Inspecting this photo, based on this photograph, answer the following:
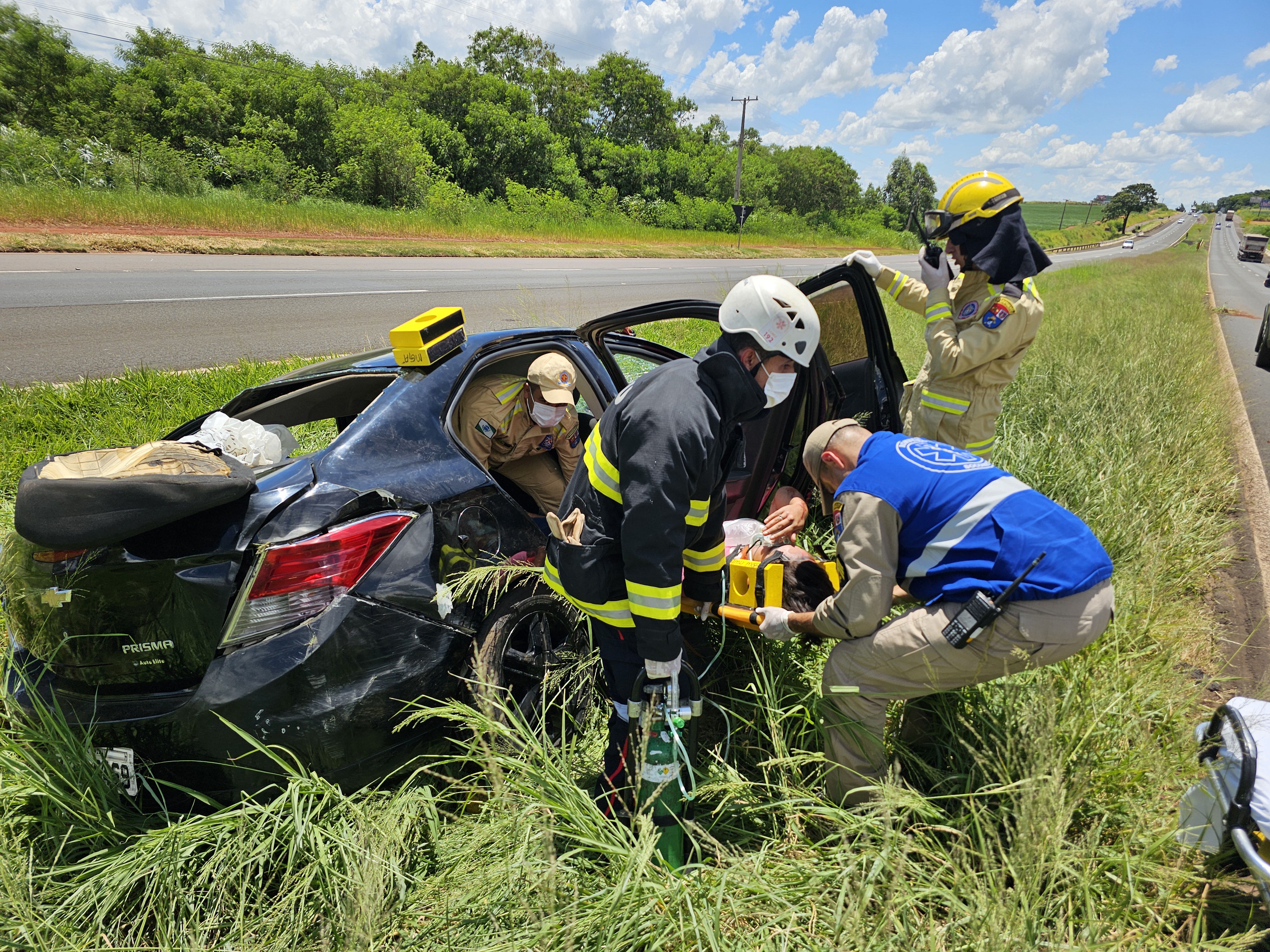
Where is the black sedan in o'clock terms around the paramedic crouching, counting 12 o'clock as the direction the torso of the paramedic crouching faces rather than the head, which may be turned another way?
The black sedan is roughly at 11 o'clock from the paramedic crouching.

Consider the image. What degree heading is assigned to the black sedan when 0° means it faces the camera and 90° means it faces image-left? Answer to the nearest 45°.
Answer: approximately 225°

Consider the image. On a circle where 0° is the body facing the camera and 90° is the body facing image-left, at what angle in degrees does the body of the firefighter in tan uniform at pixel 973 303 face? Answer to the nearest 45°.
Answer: approximately 90°

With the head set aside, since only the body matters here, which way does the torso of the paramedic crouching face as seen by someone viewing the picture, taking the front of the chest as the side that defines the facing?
to the viewer's left

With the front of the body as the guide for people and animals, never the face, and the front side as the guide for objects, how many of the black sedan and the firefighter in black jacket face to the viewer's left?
0

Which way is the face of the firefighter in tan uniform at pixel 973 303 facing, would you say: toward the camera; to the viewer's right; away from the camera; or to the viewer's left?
to the viewer's left

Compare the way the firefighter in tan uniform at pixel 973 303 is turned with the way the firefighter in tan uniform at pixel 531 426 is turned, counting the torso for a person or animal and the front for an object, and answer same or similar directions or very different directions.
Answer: very different directions

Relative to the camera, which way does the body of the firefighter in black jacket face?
to the viewer's right

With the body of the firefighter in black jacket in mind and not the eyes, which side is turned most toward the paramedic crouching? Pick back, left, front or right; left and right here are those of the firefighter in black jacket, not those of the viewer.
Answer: front

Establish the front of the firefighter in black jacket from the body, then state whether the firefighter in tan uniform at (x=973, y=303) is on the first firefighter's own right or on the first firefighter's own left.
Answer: on the first firefighter's own left

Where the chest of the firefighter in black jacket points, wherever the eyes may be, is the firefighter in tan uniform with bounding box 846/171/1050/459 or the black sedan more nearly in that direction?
the firefighter in tan uniform

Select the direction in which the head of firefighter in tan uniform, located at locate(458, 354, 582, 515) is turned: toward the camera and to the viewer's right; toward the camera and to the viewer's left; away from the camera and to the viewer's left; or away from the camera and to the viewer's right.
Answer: toward the camera and to the viewer's right
